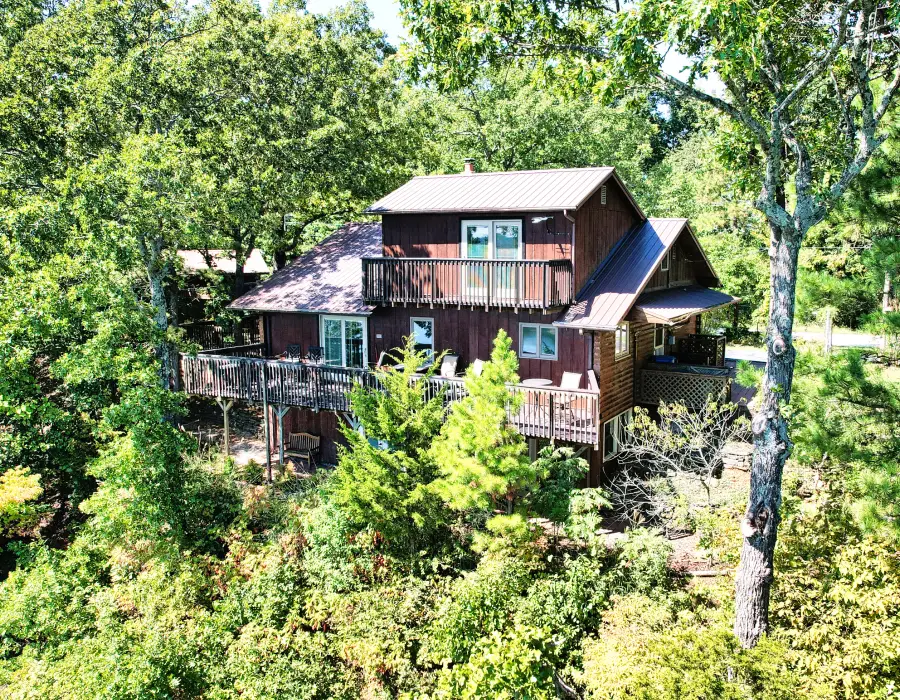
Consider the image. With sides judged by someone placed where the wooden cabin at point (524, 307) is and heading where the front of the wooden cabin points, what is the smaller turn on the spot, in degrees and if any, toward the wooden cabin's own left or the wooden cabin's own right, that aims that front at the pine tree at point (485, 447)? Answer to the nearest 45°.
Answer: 0° — it already faces it

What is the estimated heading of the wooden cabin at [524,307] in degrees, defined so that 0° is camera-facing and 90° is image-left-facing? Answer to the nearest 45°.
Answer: approximately 0°

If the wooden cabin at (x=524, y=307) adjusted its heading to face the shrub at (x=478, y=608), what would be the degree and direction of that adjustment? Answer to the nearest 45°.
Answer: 0° — it already faces it

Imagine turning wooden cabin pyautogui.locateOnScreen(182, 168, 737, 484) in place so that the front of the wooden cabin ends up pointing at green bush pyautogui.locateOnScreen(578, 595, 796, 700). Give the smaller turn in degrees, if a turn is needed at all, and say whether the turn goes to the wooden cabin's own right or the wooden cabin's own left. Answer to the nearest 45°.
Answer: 0° — it already faces it

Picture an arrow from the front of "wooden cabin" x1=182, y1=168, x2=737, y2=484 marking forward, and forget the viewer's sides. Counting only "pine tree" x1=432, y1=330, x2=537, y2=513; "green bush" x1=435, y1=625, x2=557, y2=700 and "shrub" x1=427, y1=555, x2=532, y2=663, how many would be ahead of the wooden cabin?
3

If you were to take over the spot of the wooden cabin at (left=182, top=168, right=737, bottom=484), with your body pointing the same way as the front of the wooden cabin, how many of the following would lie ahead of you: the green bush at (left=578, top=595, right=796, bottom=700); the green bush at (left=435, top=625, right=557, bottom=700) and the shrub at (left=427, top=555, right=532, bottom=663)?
3

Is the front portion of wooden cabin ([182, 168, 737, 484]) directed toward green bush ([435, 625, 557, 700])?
yes
